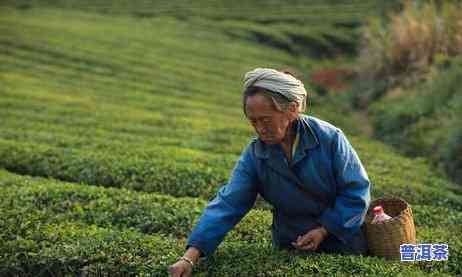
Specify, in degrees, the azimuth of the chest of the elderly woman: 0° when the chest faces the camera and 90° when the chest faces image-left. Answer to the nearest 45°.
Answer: approximately 45°
